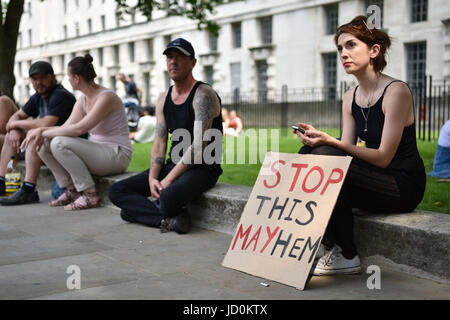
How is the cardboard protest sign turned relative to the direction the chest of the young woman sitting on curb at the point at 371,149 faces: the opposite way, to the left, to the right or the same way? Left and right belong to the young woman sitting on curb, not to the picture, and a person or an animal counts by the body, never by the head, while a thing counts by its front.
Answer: the same way

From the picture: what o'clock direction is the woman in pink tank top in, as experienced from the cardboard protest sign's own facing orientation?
The woman in pink tank top is roughly at 3 o'clock from the cardboard protest sign.

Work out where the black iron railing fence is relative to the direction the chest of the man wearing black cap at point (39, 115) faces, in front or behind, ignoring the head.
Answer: behind

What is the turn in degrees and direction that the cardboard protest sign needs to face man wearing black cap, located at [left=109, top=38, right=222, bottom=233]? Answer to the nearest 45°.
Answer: approximately 90° to its right

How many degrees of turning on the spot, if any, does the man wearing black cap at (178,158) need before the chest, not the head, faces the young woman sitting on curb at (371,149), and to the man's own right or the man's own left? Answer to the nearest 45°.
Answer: approximately 90° to the man's own left

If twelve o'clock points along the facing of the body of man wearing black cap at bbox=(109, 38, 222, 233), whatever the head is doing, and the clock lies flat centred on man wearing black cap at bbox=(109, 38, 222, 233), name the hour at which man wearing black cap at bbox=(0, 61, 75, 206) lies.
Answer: man wearing black cap at bbox=(0, 61, 75, 206) is roughly at 3 o'clock from man wearing black cap at bbox=(109, 38, 222, 233).

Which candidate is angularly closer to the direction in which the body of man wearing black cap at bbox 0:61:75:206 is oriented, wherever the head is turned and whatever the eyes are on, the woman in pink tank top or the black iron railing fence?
the woman in pink tank top

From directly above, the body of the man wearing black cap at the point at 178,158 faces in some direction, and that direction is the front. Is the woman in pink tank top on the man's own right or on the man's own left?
on the man's own right

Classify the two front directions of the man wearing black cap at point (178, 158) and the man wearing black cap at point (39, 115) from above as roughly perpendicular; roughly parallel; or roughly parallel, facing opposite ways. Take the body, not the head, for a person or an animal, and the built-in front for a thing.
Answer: roughly parallel

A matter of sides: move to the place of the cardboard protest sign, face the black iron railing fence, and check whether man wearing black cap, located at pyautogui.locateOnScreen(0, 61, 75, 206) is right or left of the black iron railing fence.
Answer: left

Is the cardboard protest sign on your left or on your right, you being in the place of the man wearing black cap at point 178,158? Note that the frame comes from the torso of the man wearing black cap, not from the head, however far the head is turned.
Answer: on your left

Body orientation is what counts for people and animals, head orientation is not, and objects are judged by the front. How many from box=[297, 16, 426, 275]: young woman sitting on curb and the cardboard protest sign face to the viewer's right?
0

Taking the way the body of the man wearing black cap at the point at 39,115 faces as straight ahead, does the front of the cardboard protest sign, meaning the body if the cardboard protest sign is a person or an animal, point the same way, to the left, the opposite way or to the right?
the same way

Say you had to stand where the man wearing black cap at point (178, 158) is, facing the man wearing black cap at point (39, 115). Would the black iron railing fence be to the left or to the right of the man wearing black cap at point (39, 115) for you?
right

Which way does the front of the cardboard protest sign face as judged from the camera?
facing the viewer and to the left of the viewer
